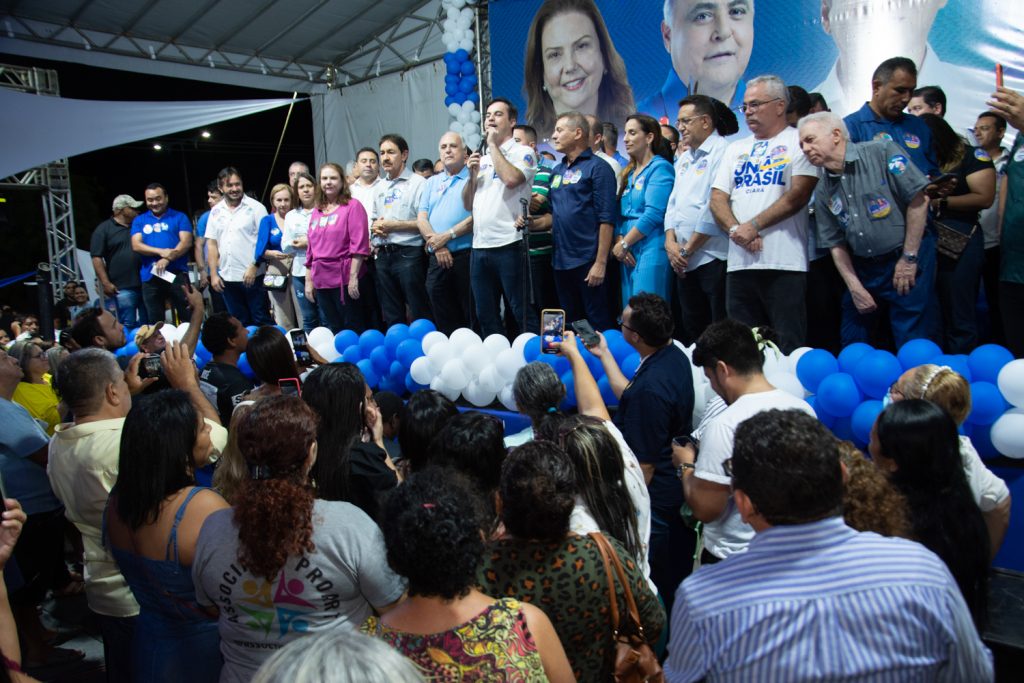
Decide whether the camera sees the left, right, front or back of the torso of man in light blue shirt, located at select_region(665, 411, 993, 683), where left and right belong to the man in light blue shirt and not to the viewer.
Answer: back

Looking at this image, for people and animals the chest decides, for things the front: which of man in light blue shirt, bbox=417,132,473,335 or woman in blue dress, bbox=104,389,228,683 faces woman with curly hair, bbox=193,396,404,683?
the man in light blue shirt

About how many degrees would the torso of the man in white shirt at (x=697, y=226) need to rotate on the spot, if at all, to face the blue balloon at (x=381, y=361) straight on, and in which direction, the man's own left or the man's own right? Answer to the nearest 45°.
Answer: approximately 45° to the man's own right

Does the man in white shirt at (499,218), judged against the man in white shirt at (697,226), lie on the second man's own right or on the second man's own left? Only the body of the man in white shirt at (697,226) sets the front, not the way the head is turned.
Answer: on the second man's own right

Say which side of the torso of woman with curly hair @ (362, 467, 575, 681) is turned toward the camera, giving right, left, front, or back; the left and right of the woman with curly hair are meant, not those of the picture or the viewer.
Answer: back

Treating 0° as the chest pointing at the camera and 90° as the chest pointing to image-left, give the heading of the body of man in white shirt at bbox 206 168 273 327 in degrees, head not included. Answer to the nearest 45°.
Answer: approximately 0°

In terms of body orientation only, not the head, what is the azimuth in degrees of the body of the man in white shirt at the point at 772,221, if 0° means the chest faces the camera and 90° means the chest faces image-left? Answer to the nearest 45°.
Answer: approximately 45°
